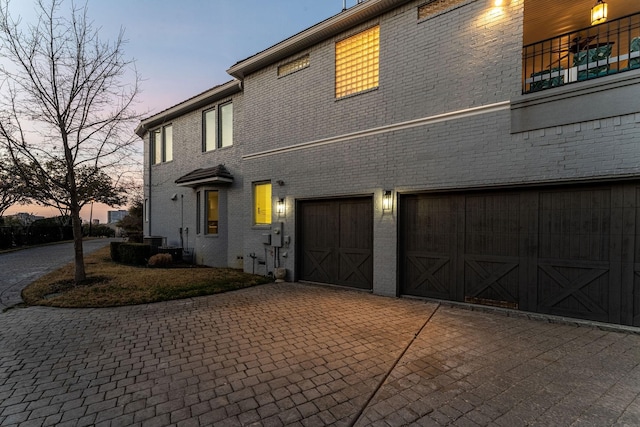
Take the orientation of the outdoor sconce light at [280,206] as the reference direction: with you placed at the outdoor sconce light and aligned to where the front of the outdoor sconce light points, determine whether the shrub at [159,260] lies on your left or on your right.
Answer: on your right

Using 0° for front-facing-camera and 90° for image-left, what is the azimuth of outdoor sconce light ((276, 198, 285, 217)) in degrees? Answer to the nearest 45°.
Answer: approximately 45°

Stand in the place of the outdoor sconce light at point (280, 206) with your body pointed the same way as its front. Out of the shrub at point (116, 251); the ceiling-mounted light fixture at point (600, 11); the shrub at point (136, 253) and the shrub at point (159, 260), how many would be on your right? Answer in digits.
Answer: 3

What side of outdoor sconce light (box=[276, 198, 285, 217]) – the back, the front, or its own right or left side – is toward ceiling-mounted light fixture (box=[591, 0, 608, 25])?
left

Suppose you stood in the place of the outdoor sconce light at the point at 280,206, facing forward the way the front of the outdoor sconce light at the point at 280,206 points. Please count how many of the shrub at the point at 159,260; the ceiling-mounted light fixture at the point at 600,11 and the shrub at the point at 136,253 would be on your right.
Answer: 2

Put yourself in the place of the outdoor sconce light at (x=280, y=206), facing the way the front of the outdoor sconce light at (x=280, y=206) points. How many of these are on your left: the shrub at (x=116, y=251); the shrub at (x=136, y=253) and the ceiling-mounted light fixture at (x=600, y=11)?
1

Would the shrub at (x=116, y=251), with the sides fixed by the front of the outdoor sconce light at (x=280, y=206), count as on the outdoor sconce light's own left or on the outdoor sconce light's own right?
on the outdoor sconce light's own right

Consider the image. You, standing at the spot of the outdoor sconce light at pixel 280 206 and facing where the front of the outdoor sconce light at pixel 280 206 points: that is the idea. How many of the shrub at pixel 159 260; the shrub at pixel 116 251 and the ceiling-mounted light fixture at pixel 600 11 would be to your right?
2
